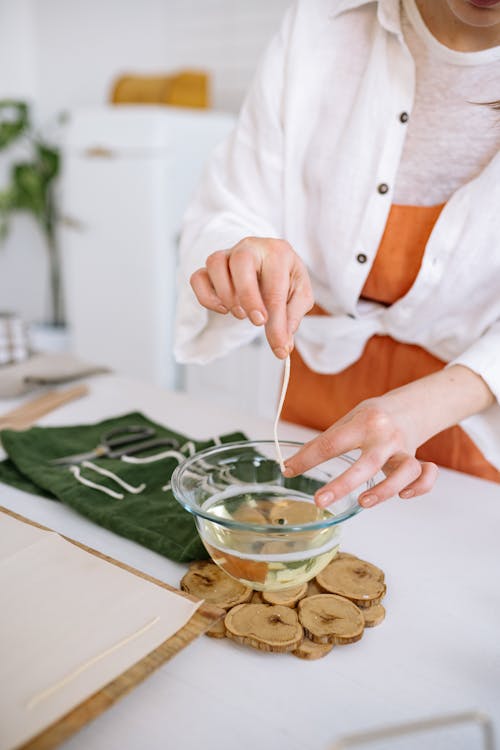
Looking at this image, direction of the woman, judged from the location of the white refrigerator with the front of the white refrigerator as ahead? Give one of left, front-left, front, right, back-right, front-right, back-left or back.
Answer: front-left

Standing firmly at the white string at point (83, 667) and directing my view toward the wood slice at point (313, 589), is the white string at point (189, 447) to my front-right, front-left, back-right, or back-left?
front-left

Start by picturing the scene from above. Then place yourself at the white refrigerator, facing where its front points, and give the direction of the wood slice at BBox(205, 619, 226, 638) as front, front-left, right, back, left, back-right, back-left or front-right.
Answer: front-left

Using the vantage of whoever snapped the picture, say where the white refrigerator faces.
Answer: facing the viewer and to the left of the viewer

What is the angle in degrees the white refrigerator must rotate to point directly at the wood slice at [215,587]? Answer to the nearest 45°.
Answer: approximately 45° to its left

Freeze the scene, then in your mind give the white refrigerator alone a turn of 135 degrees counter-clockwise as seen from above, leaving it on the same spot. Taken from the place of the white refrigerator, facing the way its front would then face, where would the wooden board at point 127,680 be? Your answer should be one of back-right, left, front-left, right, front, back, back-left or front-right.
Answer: right

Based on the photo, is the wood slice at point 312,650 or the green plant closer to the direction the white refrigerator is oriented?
the wood slice

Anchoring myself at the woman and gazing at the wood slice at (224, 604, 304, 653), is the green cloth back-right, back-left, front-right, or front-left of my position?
front-right

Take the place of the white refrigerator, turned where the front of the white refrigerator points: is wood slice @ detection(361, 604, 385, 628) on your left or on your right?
on your left

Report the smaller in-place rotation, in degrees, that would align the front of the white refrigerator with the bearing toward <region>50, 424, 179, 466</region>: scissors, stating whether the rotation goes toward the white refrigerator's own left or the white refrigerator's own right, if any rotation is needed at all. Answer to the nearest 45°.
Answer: approximately 45° to the white refrigerator's own left

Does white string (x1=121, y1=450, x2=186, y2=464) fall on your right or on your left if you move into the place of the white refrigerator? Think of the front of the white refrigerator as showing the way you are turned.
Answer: on your left

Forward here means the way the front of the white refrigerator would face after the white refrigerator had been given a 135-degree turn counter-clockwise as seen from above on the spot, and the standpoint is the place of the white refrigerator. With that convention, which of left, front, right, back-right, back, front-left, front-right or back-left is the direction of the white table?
right
